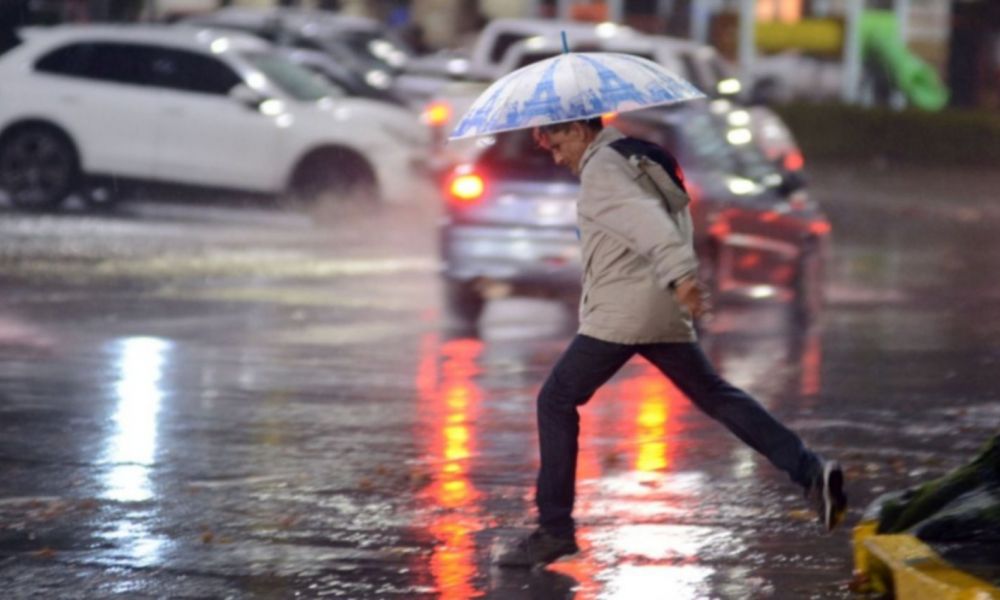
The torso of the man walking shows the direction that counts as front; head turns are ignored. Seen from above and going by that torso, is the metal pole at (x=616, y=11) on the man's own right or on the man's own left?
on the man's own right

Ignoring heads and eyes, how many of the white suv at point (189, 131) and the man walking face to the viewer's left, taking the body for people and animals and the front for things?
1

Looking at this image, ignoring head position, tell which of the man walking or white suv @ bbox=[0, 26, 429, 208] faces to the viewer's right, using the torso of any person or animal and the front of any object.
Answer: the white suv

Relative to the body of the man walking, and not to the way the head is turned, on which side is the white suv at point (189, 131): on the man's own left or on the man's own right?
on the man's own right

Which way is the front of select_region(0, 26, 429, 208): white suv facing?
to the viewer's right

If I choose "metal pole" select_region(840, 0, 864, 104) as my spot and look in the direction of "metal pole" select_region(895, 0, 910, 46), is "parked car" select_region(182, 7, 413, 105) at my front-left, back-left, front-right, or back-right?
back-left

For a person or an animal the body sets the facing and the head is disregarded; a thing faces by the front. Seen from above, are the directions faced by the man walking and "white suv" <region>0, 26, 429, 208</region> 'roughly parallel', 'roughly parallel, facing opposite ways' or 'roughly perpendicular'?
roughly parallel, facing opposite ways

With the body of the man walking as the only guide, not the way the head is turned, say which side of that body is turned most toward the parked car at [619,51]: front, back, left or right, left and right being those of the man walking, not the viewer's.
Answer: right

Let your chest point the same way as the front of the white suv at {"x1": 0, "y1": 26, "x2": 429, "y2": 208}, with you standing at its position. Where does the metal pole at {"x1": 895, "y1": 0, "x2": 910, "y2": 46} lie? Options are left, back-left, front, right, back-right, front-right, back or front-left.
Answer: front-left

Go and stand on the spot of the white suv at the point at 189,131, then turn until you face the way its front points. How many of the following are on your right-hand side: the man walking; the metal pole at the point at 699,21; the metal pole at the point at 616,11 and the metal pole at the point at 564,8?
1

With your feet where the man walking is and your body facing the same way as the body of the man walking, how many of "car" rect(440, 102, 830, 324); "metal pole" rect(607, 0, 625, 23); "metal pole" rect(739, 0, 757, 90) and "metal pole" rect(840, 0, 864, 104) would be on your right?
4

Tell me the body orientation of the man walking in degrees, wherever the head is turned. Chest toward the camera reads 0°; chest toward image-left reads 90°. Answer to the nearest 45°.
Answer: approximately 90°

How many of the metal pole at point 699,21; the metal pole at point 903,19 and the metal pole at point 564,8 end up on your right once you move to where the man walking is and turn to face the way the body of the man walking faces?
3
